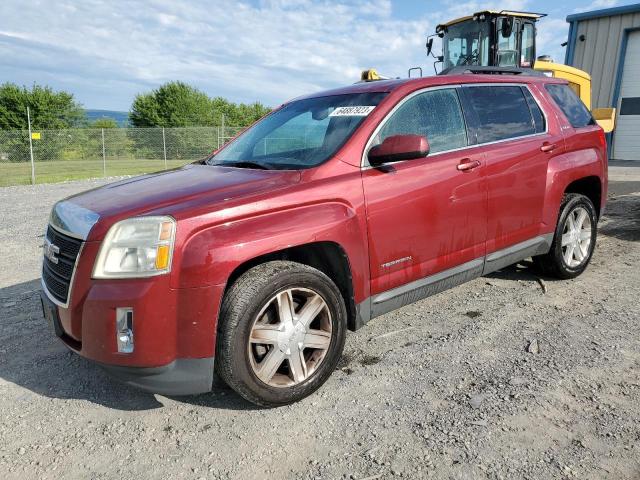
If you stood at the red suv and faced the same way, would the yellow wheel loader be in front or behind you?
behind

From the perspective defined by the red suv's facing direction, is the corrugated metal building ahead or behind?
behind

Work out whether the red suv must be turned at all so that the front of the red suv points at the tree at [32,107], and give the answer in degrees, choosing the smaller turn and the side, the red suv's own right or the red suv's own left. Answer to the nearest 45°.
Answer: approximately 90° to the red suv's own right

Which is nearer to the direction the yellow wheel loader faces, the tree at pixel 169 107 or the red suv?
the red suv

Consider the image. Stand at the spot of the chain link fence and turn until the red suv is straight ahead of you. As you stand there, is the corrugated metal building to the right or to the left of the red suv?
left

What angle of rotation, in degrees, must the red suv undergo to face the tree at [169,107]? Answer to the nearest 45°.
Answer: approximately 135° to its right
